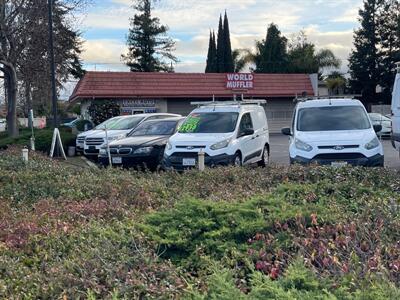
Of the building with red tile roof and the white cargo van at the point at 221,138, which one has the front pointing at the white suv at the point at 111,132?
the building with red tile roof

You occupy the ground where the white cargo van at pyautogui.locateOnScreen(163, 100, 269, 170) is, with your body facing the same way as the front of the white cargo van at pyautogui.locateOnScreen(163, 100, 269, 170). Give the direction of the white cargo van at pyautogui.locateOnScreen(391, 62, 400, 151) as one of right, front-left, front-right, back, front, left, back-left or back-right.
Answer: back-left

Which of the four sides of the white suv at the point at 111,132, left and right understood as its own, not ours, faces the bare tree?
right

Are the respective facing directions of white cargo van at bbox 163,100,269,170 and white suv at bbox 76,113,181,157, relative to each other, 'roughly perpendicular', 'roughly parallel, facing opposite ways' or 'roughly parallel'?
roughly parallel

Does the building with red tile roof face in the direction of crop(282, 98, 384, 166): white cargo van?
yes

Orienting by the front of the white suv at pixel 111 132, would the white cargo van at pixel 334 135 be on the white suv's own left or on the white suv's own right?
on the white suv's own left

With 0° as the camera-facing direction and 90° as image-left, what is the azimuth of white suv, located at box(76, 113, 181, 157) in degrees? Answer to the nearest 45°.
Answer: approximately 45°

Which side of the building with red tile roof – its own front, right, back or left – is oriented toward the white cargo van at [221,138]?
front

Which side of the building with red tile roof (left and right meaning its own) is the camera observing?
front

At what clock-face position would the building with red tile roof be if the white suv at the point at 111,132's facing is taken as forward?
The building with red tile roof is roughly at 5 o'clock from the white suv.

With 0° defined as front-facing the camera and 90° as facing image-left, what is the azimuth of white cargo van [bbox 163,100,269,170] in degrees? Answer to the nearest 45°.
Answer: approximately 45°

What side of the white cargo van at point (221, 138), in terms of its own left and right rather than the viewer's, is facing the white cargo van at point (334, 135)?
left

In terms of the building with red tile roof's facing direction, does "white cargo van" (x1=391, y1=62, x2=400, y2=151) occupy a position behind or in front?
in front

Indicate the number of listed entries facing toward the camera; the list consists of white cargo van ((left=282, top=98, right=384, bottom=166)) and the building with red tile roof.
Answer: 2

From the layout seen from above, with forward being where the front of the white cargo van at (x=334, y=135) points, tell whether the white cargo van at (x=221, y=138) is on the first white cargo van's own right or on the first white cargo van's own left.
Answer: on the first white cargo van's own right
